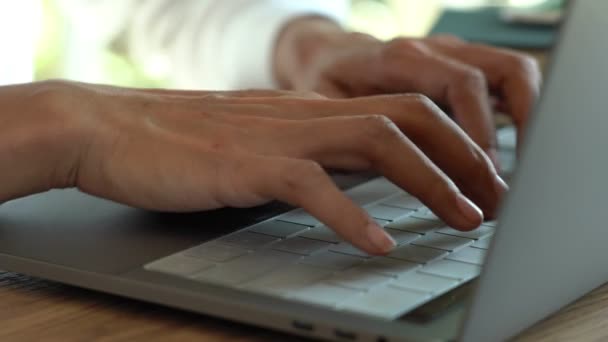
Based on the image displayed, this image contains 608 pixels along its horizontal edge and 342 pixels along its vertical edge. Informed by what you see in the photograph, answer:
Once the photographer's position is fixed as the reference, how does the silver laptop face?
facing away from the viewer and to the left of the viewer
